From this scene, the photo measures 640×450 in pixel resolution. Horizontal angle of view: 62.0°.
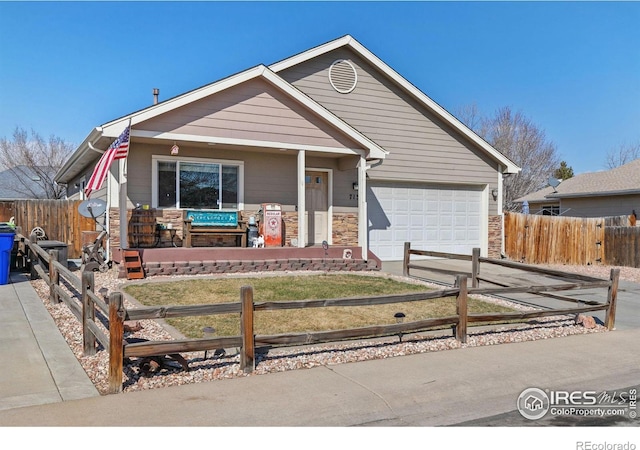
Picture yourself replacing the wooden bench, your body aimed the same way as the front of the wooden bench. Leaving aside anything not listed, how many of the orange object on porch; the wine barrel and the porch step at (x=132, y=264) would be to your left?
1

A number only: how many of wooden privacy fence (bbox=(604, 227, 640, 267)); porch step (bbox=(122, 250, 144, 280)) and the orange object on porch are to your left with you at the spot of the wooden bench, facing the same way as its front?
2

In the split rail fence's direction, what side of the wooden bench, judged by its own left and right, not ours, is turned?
front

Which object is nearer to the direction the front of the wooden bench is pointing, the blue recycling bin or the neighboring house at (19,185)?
the blue recycling bin

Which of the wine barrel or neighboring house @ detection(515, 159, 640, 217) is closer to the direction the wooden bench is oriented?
the wine barrel

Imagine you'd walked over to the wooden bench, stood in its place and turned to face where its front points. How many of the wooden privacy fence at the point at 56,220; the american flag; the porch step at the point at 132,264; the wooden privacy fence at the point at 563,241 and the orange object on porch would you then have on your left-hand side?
2

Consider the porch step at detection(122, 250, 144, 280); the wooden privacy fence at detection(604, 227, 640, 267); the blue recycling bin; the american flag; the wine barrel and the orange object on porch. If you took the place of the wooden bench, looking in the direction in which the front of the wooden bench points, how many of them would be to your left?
2

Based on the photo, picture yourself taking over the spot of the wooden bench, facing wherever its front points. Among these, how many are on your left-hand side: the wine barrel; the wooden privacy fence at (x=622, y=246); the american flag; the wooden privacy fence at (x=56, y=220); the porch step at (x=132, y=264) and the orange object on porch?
2

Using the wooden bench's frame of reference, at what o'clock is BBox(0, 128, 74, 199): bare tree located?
The bare tree is roughly at 5 o'clock from the wooden bench.

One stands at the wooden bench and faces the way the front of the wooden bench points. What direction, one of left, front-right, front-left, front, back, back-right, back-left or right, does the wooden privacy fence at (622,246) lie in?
left

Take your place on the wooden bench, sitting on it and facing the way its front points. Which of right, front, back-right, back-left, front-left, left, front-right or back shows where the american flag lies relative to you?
front-right

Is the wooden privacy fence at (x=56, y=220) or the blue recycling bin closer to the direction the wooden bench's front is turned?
the blue recycling bin

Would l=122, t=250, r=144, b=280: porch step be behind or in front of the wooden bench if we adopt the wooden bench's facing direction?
in front

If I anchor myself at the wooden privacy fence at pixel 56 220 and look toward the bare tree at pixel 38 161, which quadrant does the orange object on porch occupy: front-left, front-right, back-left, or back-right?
back-right

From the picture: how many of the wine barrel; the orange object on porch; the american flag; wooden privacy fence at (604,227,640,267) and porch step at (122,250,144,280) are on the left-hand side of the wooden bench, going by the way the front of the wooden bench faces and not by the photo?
2

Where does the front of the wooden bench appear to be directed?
toward the camera

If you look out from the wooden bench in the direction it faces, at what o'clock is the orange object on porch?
The orange object on porch is roughly at 9 o'clock from the wooden bench.
